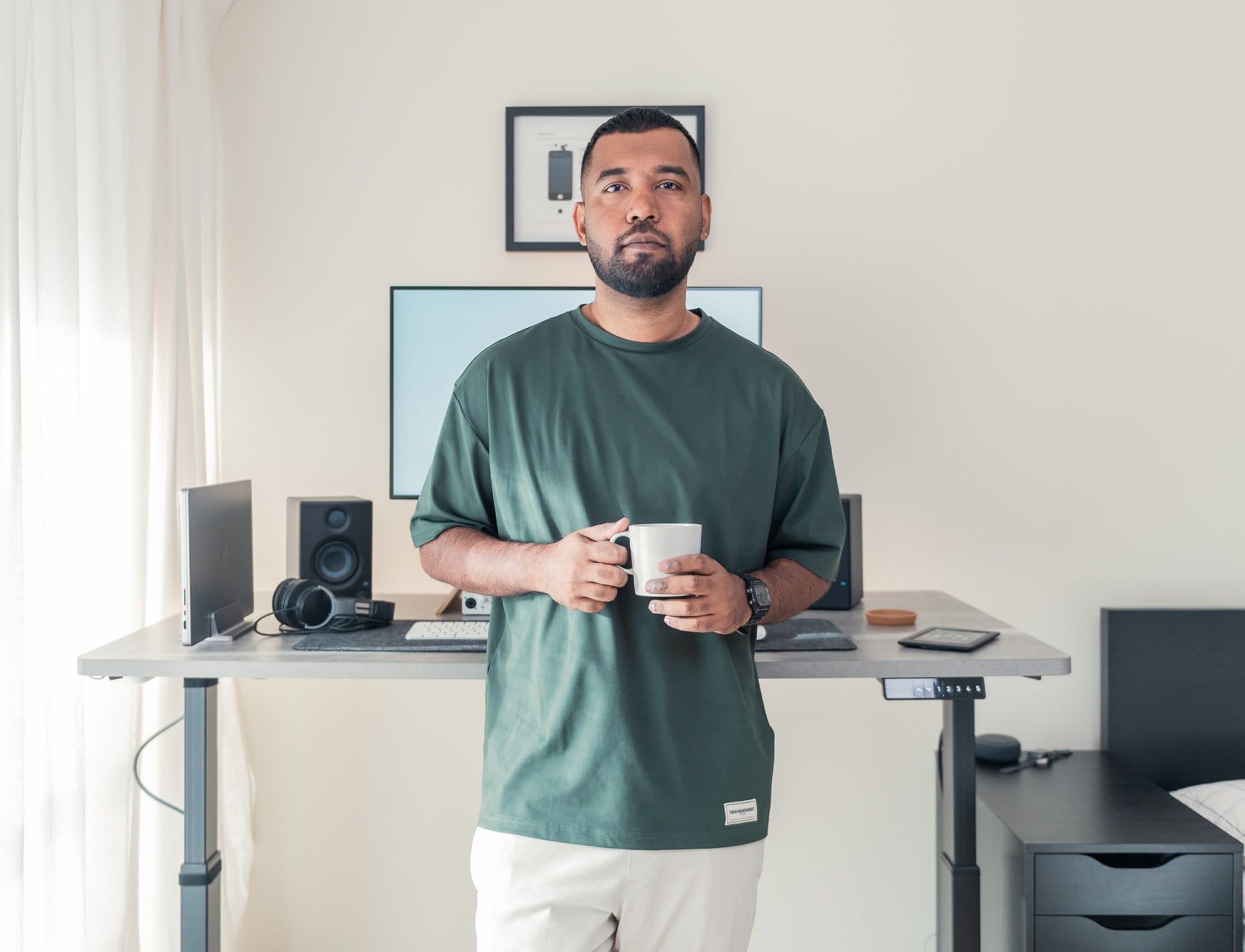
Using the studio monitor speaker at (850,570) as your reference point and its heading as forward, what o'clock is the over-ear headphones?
The over-ear headphones is roughly at 2 o'clock from the studio monitor speaker.

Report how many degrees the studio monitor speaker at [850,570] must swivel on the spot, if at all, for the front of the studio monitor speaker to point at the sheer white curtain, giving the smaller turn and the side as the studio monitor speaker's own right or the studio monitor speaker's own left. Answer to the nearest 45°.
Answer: approximately 90° to the studio monitor speaker's own right

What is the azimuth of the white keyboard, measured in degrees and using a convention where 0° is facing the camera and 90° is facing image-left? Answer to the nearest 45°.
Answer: approximately 0°
